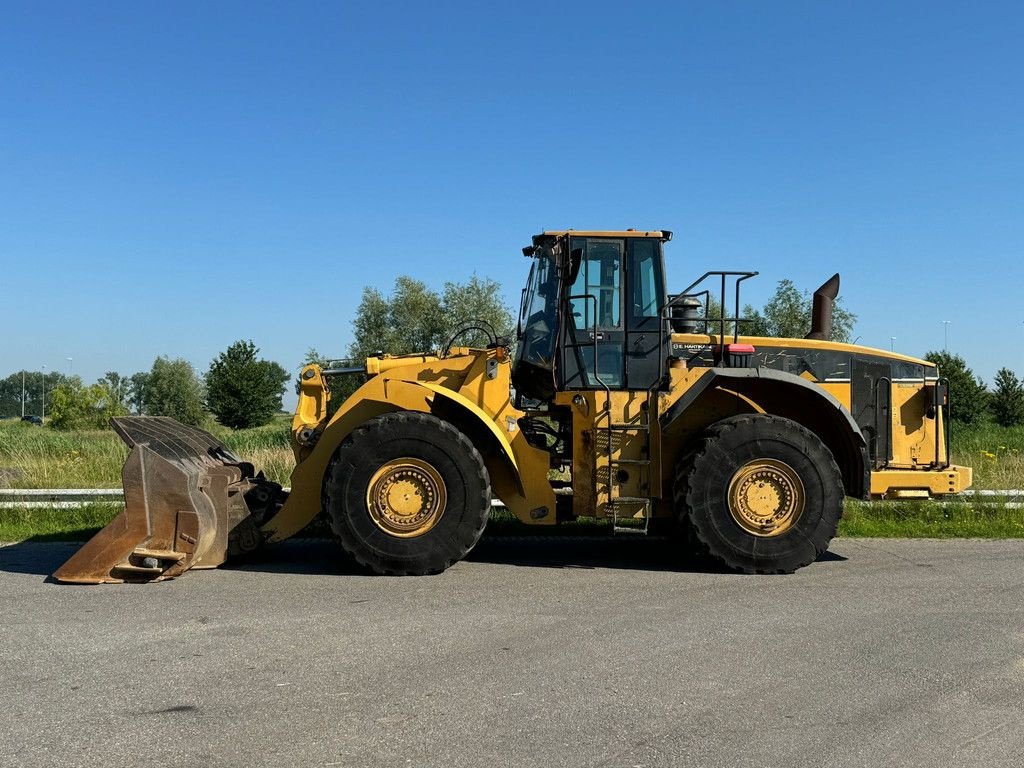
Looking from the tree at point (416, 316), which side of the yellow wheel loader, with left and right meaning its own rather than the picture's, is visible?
right

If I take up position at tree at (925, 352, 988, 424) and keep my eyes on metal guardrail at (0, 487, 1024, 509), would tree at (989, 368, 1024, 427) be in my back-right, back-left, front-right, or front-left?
back-left

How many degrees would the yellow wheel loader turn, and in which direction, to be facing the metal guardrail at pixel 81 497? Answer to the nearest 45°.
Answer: approximately 45° to its right

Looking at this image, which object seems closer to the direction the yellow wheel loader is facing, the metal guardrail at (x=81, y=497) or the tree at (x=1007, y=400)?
the metal guardrail

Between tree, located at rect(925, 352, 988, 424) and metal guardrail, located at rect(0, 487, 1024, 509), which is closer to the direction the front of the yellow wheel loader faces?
the metal guardrail

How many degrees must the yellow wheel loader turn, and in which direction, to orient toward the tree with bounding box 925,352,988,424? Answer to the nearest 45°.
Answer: approximately 135° to its right

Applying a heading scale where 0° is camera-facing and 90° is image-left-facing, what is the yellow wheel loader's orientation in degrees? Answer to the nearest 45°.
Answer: approximately 90°
